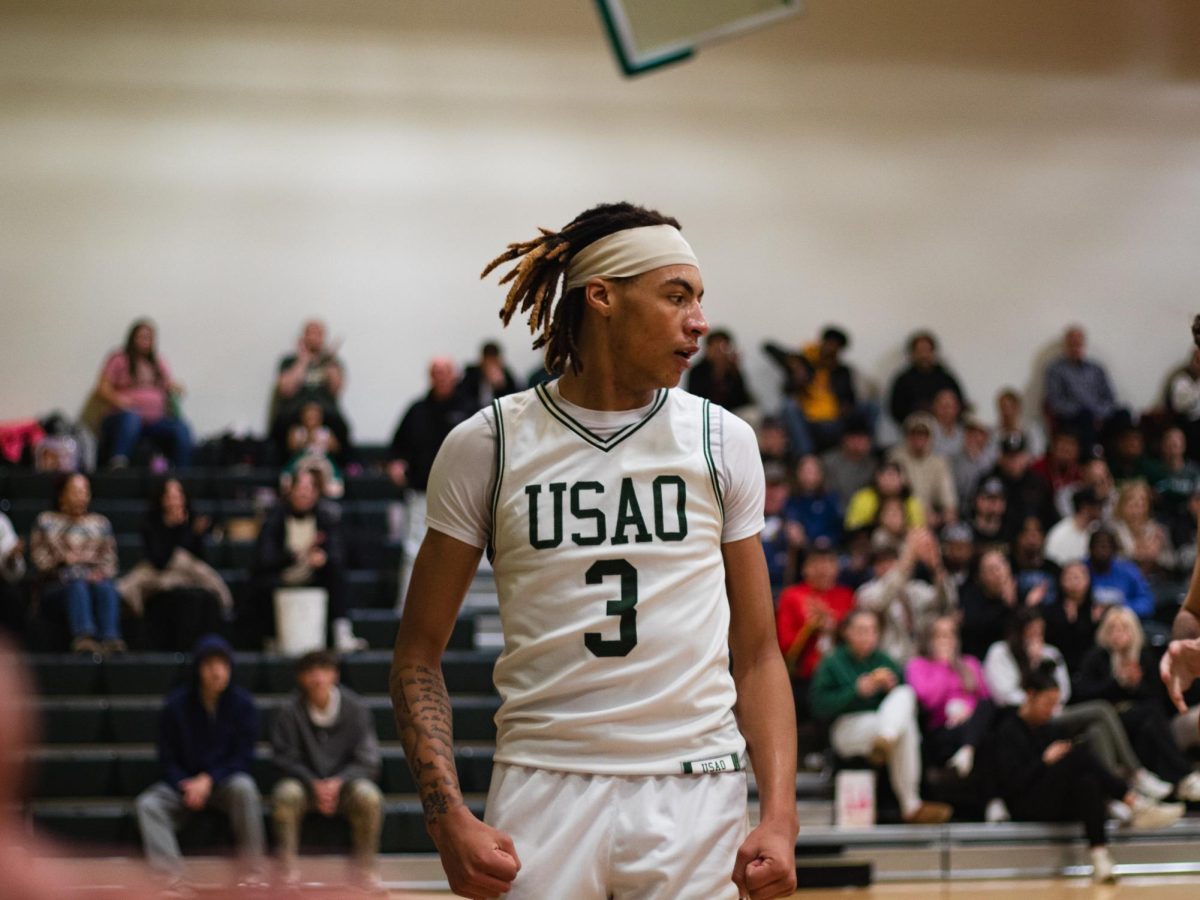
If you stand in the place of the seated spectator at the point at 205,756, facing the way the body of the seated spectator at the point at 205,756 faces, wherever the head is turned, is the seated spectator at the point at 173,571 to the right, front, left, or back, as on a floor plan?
back

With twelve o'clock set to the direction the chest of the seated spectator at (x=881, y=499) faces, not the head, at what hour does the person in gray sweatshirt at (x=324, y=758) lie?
The person in gray sweatshirt is roughly at 1 o'clock from the seated spectator.

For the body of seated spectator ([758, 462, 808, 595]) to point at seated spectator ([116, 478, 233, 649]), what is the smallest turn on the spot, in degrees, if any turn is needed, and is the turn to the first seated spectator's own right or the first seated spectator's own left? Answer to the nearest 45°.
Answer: approximately 45° to the first seated spectator's own right

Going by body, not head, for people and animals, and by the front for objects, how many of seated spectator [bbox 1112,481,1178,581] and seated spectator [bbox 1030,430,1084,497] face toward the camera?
2

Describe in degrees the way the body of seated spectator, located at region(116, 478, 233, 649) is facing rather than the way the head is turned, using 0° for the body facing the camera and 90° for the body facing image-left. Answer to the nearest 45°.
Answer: approximately 0°

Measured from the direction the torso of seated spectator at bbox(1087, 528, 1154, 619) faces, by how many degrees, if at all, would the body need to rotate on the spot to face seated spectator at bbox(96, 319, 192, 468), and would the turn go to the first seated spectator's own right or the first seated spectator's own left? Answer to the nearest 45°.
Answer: approximately 45° to the first seated spectator's own right
